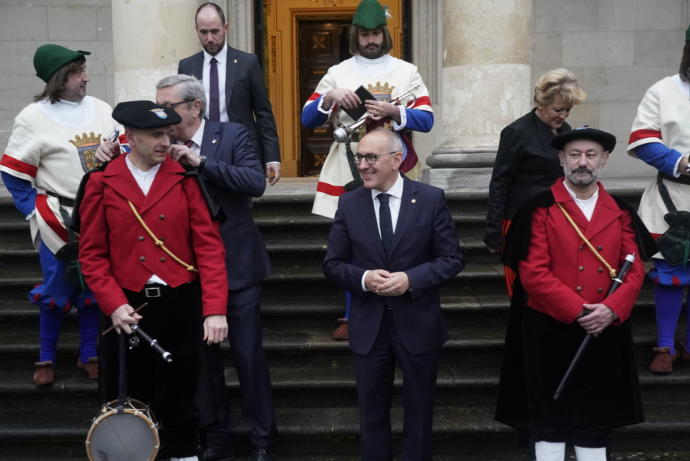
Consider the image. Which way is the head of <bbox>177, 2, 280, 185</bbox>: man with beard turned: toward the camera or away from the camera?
toward the camera

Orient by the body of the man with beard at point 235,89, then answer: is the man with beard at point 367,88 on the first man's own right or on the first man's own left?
on the first man's own left

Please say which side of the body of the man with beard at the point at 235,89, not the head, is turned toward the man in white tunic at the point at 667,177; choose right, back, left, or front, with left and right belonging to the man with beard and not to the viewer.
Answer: left

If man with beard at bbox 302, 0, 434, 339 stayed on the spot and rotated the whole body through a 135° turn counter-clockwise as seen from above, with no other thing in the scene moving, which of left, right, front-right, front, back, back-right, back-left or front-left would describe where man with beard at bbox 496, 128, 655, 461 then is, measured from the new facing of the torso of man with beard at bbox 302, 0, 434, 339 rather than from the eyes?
right

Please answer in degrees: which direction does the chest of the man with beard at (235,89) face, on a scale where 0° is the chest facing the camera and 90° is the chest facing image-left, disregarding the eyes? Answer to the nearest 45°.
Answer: approximately 0°

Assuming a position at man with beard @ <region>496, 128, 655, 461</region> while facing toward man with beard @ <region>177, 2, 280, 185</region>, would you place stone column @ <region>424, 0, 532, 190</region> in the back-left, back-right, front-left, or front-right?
front-right

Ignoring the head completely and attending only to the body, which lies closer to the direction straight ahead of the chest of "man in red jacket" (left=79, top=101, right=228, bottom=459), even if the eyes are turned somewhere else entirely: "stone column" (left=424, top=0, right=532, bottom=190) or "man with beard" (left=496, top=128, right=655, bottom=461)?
the man with beard

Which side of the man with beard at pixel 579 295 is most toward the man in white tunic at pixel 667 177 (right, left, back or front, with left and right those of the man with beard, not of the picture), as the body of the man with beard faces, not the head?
back

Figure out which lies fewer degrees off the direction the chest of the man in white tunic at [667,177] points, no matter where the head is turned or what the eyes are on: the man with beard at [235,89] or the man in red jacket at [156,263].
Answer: the man in red jacket

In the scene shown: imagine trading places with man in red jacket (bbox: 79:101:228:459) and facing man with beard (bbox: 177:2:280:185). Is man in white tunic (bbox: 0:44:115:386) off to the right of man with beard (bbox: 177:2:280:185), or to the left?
left

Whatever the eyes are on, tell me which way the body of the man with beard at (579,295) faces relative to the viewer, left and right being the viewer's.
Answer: facing the viewer

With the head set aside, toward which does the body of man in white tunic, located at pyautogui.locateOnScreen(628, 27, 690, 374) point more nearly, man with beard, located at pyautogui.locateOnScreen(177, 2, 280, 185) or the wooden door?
the man with beard
